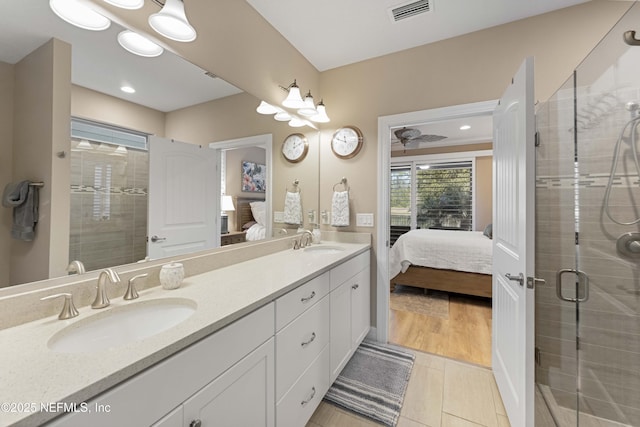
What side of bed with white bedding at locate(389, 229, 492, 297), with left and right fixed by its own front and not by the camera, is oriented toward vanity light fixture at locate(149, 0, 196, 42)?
left

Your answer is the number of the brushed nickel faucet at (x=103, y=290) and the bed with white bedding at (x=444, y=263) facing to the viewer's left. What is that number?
1

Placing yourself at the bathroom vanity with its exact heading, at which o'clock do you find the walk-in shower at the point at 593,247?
The walk-in shower is roughly at 11 o'clock from the bathroom vanity.

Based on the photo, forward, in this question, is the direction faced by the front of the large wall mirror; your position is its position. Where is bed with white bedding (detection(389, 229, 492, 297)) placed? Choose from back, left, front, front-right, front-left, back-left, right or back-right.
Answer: front-left

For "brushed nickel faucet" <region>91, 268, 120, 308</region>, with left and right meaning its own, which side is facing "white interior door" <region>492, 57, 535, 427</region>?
front

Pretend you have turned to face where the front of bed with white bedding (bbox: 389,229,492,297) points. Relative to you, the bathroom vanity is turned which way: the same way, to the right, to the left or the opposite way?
the opposite way

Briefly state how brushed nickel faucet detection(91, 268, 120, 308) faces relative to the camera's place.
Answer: facing the viewer and to the right of the viewer

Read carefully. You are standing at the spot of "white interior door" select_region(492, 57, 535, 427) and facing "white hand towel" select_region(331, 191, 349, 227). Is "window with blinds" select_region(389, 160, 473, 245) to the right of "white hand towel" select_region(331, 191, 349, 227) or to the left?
right

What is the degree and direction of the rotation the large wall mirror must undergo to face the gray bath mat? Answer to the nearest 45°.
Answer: approximately 45° to its left

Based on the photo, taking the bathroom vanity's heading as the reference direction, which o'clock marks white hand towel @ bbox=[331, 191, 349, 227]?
The white hand towel is roughly at 9 o'clock from the bathroom vanity.

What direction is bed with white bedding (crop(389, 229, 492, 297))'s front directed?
to the viewer's left

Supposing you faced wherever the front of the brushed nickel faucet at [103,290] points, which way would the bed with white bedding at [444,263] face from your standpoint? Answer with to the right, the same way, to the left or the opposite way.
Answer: the opposite way

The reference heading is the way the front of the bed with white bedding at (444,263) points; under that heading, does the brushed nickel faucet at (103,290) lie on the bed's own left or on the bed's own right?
on the bed's own left

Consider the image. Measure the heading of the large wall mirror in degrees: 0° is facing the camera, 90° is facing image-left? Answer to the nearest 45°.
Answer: approximately 315°

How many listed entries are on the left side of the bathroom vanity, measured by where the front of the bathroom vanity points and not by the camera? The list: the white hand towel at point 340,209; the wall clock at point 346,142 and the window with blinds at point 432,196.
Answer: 3

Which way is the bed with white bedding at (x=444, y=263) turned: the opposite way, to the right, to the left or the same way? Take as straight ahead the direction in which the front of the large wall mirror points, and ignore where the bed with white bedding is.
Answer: the opposite way
